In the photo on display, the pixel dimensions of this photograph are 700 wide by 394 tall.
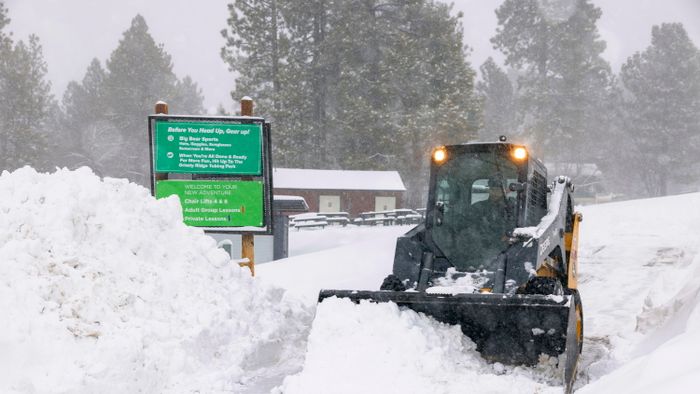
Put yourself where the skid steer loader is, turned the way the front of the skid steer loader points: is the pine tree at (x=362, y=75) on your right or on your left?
on your right

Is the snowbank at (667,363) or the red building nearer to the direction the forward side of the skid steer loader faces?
the snowbank

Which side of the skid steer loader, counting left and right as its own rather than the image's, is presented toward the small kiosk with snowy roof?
right

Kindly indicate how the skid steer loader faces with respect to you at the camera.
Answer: facing the viewer and to the left of the viewer

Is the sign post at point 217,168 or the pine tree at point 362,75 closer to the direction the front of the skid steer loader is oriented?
the sign post

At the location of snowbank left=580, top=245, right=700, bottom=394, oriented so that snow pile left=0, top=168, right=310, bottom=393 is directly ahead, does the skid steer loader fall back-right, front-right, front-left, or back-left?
front-right

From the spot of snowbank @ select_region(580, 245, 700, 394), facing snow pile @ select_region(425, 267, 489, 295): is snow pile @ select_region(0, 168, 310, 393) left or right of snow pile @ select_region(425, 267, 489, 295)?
left

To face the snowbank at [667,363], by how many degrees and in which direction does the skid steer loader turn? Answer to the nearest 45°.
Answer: approximately 45° to its left

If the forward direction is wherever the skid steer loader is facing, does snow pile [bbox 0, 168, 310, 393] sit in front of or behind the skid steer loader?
in front

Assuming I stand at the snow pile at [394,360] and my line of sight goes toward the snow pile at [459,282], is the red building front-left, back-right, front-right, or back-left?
front-left

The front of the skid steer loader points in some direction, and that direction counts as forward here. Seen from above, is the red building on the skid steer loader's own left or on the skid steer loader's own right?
on the skid steer loader's own right
